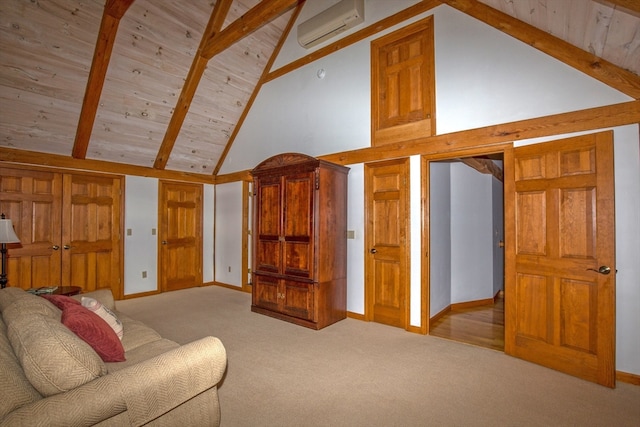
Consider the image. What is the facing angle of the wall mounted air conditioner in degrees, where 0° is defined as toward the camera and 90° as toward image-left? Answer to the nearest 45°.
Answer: approximately 45°

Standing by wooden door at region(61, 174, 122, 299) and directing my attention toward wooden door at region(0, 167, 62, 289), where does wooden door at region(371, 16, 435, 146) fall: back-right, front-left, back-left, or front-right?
back-left

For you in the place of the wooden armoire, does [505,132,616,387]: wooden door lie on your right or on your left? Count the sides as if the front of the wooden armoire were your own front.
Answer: on your left

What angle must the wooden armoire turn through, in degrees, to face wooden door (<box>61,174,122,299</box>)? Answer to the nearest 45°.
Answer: approximately 45° to its right

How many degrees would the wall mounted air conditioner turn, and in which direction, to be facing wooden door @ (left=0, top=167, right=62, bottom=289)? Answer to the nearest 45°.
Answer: approximately 45° to its right

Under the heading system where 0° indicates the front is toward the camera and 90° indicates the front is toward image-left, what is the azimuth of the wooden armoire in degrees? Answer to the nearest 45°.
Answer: approximately 45°

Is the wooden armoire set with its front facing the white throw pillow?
yes
